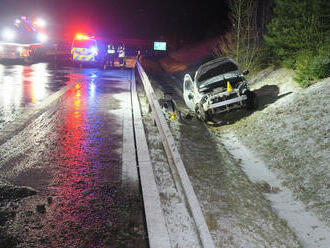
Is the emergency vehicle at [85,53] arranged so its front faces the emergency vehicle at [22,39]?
no

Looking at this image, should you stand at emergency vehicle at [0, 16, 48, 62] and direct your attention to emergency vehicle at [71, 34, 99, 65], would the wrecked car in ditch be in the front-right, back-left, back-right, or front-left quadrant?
front-right

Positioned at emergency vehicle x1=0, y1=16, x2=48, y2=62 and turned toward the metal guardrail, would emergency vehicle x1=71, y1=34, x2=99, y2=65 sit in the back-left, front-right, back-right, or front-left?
front-left

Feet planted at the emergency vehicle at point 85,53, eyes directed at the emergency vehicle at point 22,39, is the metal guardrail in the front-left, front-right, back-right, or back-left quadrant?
back-left

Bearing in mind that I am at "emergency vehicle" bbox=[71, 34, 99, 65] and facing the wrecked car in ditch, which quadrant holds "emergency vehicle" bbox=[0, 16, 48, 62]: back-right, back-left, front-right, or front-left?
back-right

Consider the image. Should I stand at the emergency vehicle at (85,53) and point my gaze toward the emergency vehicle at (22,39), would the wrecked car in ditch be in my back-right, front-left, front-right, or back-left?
back-left
